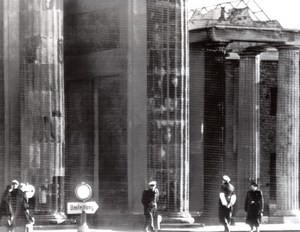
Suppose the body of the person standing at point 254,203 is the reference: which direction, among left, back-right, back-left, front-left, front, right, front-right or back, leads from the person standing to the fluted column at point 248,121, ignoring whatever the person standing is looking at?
back
